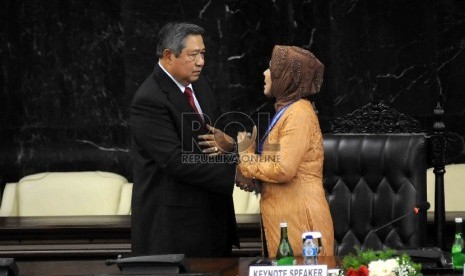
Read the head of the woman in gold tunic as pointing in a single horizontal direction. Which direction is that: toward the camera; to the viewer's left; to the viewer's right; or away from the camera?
to the viewer's left

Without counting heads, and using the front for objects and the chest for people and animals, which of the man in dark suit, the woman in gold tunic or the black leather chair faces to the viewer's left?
the woman in gold tunic

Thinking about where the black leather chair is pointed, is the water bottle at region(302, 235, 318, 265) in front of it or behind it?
in front

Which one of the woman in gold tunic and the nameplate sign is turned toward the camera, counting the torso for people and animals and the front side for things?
the nameplate sign

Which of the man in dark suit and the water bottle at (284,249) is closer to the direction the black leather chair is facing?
the water bottle

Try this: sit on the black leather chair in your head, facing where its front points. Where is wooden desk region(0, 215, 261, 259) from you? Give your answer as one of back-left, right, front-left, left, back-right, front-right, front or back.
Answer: right

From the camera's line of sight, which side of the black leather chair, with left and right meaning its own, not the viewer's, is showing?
front

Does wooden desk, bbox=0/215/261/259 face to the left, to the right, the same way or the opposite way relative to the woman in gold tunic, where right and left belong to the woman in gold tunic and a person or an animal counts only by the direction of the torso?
to the left

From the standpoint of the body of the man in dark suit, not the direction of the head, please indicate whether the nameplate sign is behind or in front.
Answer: in front

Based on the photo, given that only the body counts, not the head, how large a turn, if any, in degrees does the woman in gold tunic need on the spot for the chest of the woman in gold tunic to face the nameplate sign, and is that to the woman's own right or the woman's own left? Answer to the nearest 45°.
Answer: approximately 90° to the woman's own left

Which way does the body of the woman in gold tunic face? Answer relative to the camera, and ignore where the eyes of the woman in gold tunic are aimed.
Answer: to the viewer's left

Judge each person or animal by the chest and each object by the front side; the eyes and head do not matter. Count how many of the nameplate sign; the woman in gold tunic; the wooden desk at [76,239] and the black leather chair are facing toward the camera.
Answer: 3

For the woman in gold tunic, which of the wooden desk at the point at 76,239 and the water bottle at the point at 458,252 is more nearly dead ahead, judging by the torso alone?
the wooden desk

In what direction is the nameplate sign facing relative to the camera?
toward the camera

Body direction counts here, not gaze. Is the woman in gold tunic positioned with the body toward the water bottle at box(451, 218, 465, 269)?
no

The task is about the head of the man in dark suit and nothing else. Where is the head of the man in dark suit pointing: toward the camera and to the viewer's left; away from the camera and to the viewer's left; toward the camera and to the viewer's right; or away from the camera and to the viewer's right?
toward the camera and to the viewer's right
